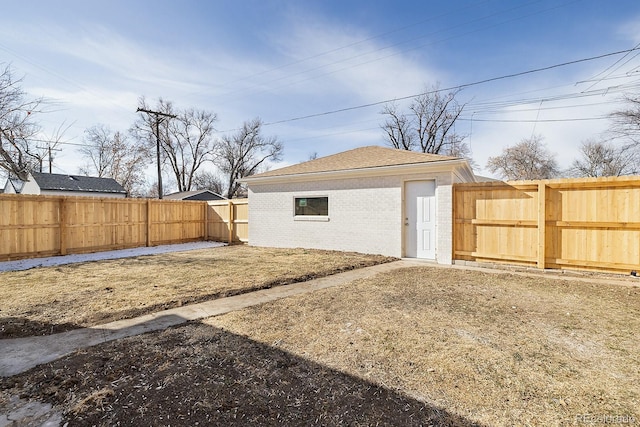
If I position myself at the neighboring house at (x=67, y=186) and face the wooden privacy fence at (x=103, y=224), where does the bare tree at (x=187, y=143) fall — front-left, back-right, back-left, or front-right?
back-left

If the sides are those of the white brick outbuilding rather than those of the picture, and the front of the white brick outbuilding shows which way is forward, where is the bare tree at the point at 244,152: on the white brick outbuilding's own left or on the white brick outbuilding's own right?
on the white brick outbuilding's own right

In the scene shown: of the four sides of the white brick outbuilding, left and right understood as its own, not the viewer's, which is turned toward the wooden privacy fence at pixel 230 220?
right

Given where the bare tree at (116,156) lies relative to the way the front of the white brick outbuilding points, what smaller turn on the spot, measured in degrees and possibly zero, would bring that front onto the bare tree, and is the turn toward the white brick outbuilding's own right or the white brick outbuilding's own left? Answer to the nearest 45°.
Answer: approximately 90° to the white brick outbuilding's own right

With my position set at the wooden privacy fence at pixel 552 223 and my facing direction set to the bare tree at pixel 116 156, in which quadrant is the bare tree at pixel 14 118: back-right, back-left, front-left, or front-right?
front-left

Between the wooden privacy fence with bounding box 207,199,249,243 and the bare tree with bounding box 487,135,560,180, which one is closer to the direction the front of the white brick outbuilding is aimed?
the wooden privacy fence

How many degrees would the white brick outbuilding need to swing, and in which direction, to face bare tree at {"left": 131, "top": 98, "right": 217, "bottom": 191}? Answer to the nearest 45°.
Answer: approximately 90° to its right

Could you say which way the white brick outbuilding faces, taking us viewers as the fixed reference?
facing the viewer and to the left of the viewer

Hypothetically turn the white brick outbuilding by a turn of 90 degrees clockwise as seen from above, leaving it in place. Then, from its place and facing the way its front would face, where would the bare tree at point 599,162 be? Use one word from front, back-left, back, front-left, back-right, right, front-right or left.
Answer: right

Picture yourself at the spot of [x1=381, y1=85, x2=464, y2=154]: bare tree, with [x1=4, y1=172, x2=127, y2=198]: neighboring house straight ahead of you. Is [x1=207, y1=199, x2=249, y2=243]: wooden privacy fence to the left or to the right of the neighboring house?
left

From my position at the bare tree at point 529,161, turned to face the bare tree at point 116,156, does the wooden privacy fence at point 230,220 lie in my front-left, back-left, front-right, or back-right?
front-left

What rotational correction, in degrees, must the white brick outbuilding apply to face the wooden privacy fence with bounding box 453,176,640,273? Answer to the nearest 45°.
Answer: approximately 90° to its left

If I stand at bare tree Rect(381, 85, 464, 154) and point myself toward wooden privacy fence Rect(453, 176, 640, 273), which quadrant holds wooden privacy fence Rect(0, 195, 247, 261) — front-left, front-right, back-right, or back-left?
front-right
